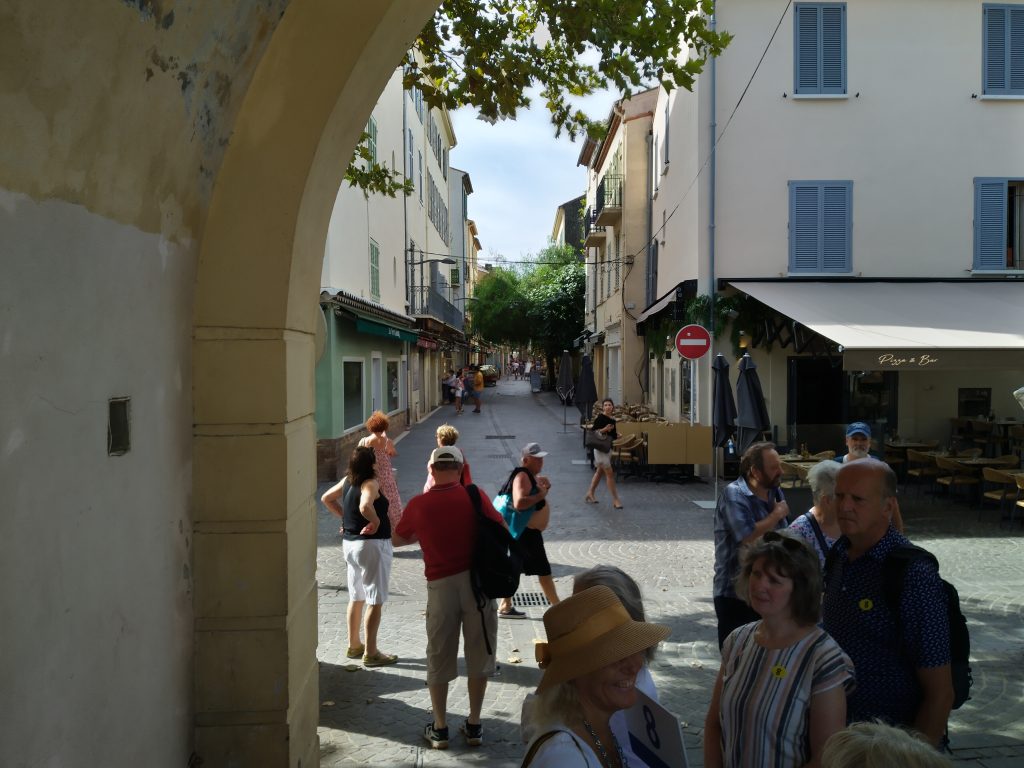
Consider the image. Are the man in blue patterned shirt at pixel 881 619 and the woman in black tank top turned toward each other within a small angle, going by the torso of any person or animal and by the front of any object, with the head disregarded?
no

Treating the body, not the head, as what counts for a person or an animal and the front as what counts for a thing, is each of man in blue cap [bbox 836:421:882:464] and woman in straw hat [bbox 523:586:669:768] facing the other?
no

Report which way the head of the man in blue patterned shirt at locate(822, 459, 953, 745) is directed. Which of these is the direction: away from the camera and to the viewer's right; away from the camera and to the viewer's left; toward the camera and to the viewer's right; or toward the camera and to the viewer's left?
toward the camera and to the viewer's left

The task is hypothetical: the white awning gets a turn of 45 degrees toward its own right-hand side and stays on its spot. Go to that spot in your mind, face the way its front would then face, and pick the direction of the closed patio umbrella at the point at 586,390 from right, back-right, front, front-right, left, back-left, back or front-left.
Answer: right

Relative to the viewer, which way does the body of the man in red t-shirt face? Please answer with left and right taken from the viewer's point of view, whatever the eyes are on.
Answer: facing away from the viewer

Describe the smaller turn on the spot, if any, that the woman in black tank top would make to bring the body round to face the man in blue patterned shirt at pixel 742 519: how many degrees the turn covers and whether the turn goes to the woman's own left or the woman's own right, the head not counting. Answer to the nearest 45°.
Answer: approximately 90° to the woman's own right

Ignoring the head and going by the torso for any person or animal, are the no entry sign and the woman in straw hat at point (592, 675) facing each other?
no

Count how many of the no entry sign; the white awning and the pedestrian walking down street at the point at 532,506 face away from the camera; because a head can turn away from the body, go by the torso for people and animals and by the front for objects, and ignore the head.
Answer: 0

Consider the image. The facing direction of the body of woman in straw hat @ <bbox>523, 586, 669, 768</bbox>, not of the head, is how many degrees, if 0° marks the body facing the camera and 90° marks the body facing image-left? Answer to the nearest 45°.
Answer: approximately 315°

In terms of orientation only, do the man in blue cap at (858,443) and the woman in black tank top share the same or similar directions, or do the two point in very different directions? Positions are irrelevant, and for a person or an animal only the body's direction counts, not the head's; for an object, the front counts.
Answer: very different directions

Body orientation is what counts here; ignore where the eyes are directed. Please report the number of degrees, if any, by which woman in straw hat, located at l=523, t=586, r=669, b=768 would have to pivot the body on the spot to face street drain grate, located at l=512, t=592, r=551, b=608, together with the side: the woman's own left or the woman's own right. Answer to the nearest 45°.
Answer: approximately 135° to the woman's own left

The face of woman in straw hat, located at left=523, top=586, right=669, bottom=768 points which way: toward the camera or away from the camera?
toward the camera

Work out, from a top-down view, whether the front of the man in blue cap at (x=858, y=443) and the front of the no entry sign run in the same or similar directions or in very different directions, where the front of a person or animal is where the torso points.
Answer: same or similar directions

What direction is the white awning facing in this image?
toward the camera

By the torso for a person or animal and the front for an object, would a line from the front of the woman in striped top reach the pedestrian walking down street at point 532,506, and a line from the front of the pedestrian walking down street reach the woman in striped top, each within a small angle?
no

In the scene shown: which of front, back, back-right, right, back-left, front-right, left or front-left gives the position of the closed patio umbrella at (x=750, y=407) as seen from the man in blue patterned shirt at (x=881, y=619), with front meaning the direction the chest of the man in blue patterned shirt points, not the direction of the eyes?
back-right

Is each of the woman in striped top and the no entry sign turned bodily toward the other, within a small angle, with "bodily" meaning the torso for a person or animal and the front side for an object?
no

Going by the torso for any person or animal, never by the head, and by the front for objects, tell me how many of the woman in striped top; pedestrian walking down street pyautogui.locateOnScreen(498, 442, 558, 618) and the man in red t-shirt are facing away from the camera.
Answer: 1

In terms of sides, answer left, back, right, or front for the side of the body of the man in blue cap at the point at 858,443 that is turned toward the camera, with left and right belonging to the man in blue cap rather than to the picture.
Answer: front

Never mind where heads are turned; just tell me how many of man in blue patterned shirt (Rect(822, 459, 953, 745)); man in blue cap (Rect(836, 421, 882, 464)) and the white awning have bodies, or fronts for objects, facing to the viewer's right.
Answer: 0

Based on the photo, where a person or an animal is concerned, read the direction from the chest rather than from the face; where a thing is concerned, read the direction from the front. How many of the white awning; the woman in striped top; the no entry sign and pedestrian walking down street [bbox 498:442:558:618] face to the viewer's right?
1
